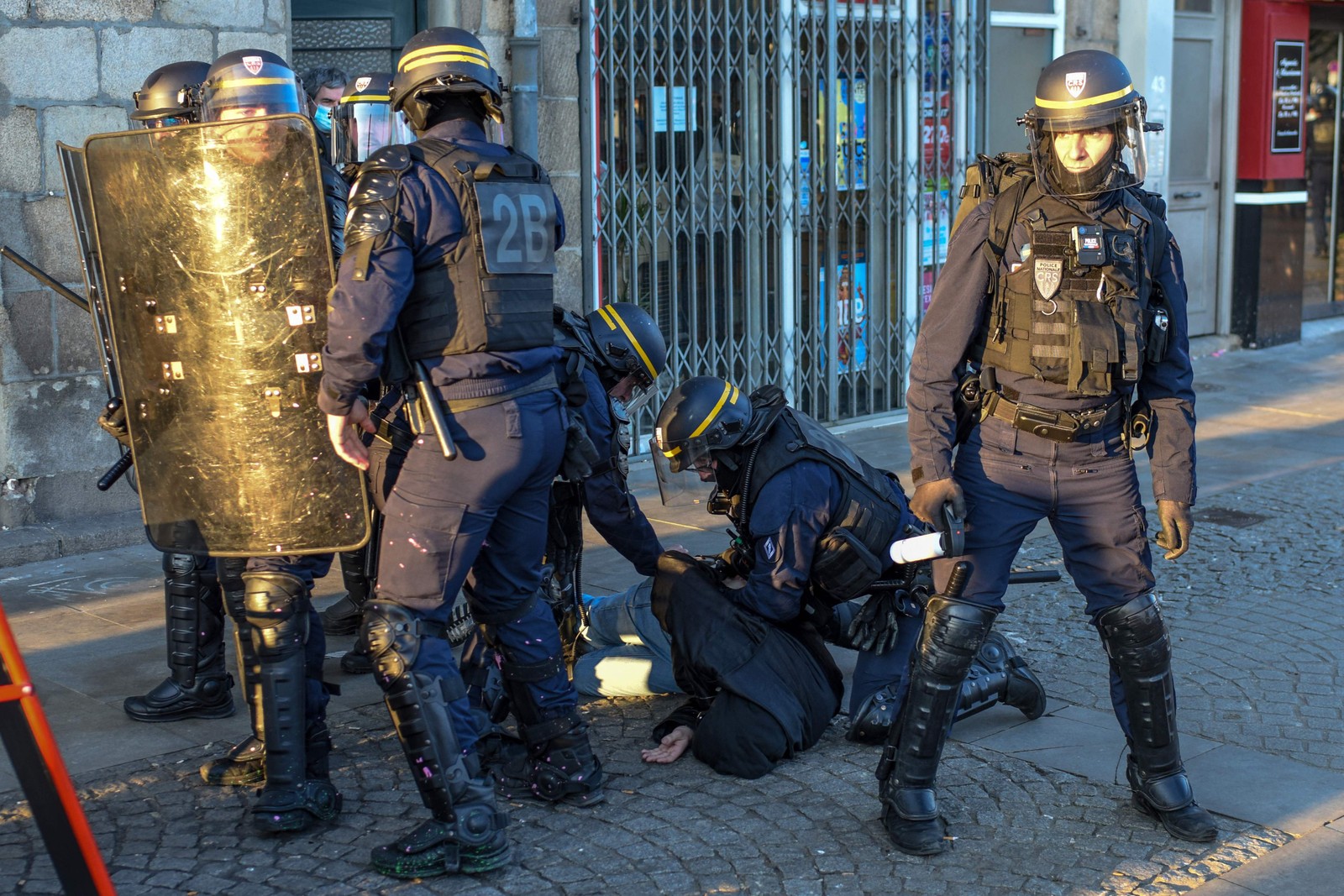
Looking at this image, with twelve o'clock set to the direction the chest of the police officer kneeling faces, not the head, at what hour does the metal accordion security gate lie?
The metal accordion security gate is roughly at 3 o'clock from the police officer kneeling.

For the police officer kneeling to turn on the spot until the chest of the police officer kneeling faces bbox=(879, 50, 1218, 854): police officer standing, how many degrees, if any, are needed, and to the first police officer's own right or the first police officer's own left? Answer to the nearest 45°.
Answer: approximately 135° to the first police officer's own left

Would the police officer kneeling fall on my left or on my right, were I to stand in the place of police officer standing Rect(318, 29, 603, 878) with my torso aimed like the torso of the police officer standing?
on my right

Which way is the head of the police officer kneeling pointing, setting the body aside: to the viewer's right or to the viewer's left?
to the viewer's left

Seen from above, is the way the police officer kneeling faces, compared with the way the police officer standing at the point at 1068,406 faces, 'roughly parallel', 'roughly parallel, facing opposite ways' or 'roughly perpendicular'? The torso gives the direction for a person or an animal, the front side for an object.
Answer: roughly perpendicular

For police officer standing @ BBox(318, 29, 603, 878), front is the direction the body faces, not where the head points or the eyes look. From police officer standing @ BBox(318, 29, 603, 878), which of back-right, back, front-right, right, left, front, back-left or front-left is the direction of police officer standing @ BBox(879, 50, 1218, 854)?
back-right

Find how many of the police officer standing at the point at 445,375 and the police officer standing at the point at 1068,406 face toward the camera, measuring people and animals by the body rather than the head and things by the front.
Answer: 1

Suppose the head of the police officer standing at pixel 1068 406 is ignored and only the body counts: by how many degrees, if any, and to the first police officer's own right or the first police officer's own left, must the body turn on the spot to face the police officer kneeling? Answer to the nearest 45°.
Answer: approximately 135° to the first police officer's own right

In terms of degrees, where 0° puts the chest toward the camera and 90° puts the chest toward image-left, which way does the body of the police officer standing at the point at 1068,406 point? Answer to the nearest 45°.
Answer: approximately 0°

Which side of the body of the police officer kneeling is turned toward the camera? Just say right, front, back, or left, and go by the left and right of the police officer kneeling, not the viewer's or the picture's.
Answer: left

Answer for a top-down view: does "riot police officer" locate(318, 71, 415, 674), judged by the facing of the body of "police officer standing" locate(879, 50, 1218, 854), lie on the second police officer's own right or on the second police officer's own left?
on the second police officer's own right

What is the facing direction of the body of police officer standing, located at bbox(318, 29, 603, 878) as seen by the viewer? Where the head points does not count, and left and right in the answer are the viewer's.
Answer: facing away from the viewer and to the left of the viewer

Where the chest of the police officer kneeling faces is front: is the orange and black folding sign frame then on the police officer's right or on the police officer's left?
on the police officer's left
